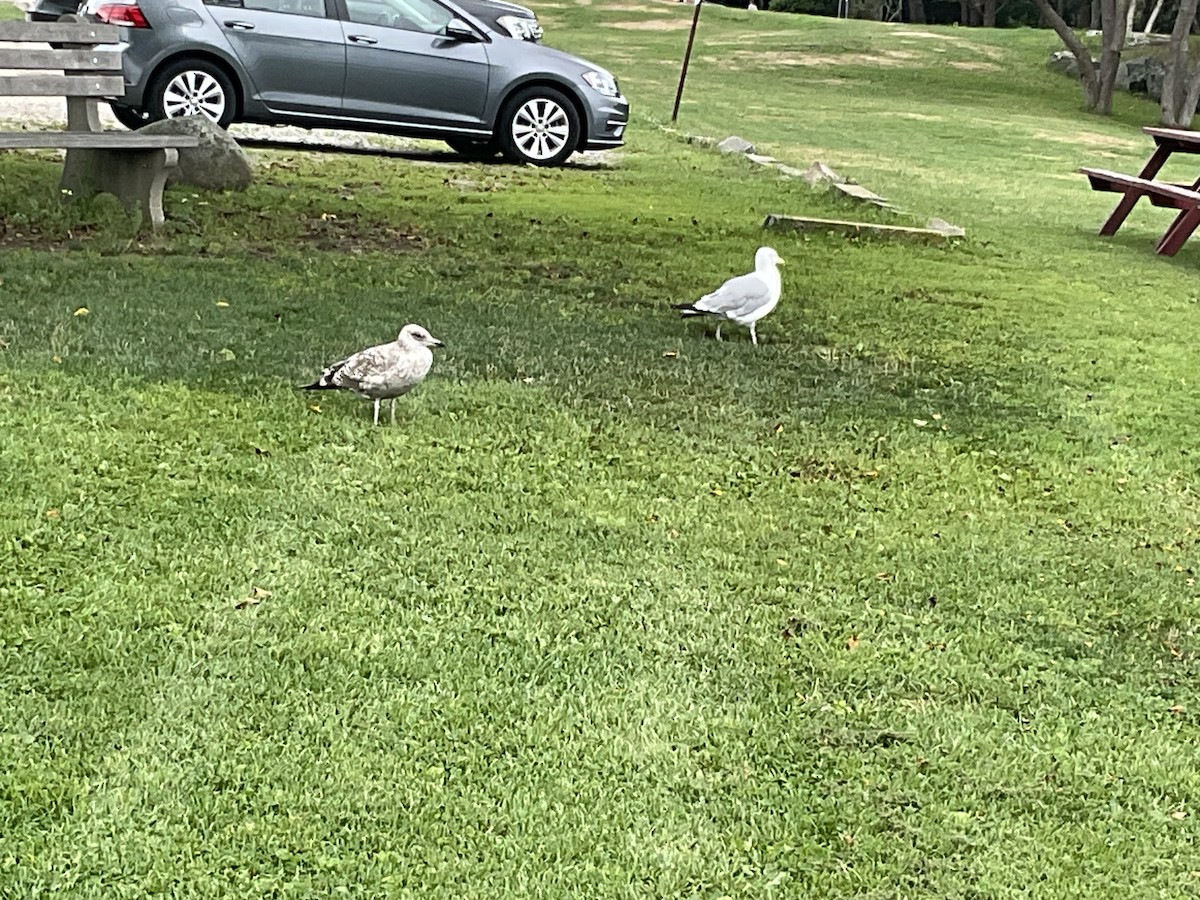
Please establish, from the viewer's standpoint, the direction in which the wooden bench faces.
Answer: facing the viewer and to the right of the viewer

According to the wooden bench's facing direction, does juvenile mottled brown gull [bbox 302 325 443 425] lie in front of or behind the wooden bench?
in front

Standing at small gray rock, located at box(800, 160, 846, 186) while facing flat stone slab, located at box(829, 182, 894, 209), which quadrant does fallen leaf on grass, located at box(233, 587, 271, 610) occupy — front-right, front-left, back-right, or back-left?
front-right

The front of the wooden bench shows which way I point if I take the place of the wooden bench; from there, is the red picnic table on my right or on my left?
on my left

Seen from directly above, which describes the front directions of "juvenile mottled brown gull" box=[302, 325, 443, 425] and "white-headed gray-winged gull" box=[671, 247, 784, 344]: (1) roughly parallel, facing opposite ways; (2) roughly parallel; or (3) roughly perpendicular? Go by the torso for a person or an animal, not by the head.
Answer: roughly parallel

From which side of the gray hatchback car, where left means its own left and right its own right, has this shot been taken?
right

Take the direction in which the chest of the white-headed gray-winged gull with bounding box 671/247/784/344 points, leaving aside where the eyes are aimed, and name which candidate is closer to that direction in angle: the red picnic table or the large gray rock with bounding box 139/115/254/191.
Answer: the red picnic table

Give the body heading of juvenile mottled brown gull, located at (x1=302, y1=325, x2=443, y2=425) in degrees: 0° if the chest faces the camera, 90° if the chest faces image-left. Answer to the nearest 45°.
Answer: approximately 270°

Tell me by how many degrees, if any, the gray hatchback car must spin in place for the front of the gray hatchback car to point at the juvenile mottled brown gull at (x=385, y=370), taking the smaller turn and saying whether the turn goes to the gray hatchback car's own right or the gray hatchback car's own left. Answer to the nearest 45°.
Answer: approximately 90° to the gray hatchback car's own right

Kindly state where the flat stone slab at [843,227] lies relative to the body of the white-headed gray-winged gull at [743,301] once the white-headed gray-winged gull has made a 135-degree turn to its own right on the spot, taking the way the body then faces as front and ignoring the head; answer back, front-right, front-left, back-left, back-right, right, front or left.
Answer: back-right

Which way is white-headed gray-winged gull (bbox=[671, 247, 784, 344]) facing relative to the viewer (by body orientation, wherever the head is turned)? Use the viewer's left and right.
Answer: facing to the right of the viewer

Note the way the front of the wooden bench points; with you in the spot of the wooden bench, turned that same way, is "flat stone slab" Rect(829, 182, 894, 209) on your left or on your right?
on your left

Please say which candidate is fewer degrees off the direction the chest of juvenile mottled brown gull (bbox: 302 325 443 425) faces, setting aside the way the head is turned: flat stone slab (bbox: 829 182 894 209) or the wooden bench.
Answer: the flat stone slab

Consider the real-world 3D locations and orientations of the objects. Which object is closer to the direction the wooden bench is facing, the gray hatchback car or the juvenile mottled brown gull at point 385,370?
the juvenile mottled brown gull

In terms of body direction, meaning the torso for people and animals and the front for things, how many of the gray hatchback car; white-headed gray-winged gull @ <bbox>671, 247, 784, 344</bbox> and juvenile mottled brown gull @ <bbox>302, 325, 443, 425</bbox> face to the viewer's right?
3

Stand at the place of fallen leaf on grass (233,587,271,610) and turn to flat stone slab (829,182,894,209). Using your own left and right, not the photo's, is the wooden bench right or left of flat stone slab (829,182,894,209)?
left

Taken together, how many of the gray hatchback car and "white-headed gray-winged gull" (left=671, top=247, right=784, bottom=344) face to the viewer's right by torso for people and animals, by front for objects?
2

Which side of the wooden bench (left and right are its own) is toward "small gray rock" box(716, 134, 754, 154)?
left
